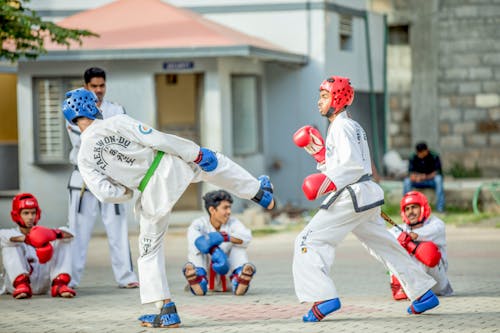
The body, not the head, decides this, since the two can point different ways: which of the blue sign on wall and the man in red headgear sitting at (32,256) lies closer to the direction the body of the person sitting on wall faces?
the man in red headgear sitting

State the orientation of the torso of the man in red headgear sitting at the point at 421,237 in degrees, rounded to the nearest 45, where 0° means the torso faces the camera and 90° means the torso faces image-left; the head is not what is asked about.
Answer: approximately 45°

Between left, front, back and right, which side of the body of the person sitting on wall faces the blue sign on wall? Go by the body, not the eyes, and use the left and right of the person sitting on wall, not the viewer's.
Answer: right

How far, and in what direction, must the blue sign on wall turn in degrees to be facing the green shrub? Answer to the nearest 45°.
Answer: approximately 135° to its left

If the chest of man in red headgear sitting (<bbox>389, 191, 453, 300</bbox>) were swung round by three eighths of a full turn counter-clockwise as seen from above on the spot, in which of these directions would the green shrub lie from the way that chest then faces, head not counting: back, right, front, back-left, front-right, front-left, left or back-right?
left

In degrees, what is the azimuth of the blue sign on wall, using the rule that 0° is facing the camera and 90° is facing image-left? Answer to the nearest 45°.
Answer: approximately 0°

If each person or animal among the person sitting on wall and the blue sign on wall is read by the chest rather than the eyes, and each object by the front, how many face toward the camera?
2
